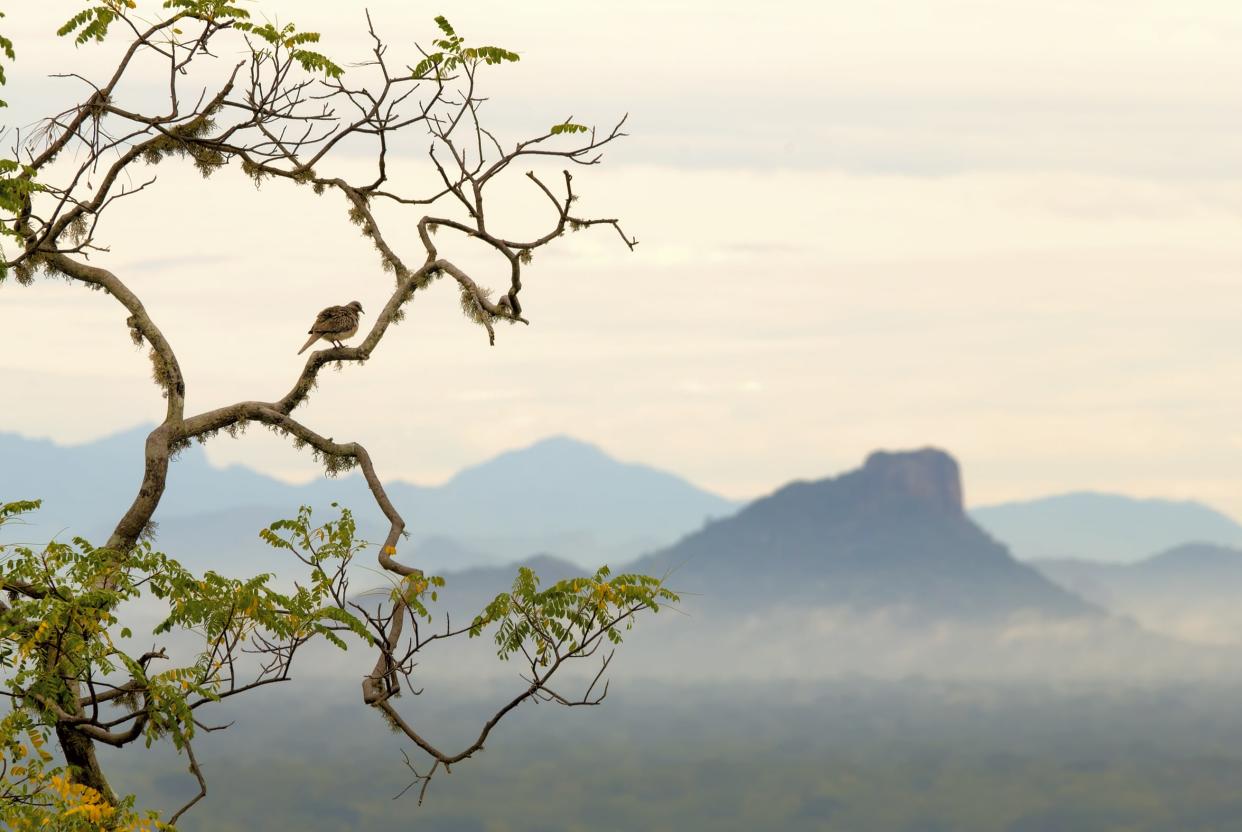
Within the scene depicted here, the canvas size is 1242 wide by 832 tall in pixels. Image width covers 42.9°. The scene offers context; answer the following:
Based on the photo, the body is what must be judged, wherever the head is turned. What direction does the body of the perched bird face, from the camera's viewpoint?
to the viewer's right
